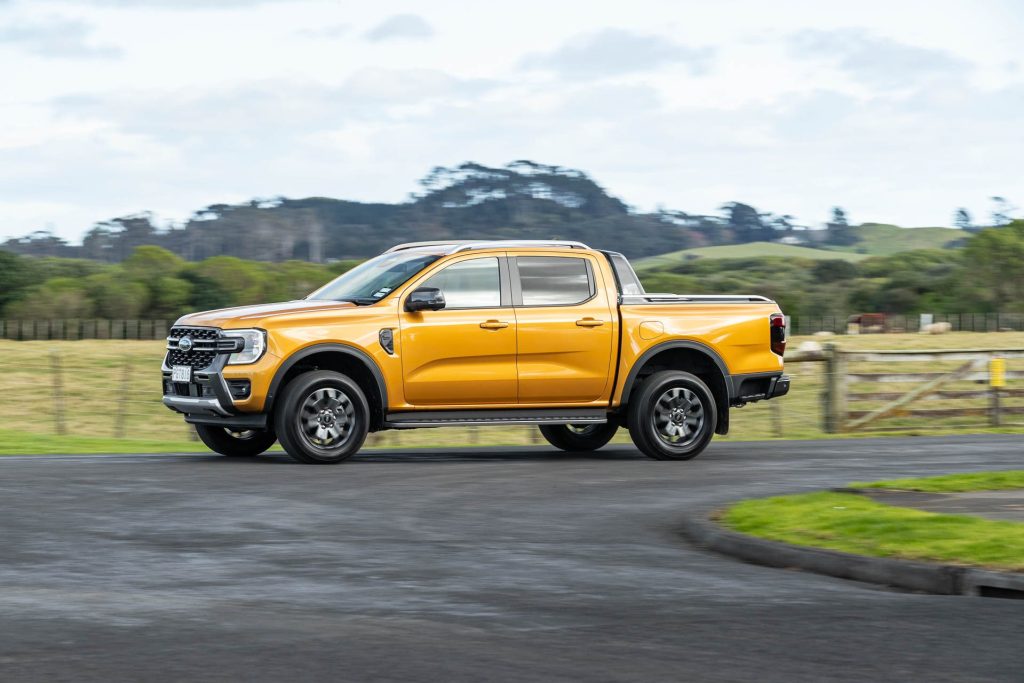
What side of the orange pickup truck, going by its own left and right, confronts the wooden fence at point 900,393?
back

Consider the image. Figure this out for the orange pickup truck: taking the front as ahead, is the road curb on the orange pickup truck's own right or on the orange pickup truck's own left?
on the orange pickup truck's own left

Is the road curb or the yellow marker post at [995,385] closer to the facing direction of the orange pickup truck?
the road curb

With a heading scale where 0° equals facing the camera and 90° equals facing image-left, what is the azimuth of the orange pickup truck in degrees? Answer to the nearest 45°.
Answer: approximately 45°

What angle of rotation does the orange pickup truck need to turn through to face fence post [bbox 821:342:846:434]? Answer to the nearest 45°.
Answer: approximately 180°

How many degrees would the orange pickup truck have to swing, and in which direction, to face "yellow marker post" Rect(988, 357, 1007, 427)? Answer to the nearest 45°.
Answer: approximately 180°
